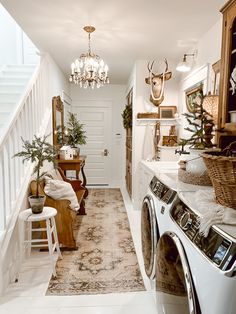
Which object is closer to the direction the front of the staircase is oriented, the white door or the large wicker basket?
the large wicker basket

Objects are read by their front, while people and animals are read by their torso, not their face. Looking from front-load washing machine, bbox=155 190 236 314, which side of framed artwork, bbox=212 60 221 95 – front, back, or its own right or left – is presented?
left

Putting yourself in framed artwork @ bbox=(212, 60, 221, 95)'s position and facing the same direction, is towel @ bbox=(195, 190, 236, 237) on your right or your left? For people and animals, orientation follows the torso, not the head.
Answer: on your left

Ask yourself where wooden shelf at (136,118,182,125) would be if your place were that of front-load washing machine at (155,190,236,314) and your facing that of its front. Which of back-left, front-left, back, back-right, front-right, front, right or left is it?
back-right

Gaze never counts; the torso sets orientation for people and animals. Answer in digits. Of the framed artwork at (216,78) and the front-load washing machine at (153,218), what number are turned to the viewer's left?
2

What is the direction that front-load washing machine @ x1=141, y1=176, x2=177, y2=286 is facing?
to the viewer's left

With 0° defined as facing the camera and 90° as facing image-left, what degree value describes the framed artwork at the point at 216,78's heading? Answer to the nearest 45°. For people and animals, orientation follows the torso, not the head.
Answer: approximately 90°

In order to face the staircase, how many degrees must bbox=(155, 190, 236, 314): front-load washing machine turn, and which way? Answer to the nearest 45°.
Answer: approximately 90° to its right

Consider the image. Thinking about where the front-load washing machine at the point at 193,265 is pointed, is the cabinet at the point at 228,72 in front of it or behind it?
behind

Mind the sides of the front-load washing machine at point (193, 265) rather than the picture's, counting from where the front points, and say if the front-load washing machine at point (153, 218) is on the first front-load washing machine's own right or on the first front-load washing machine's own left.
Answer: on the first front-load washing machine's own right

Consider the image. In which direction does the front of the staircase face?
toward the camera
